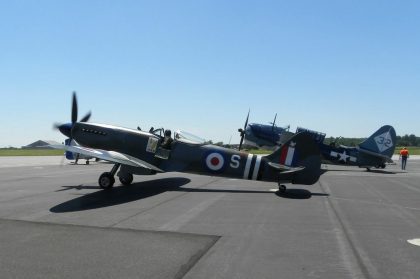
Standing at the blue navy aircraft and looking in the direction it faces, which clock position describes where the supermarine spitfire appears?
The supermarine spitfire is roughly at 10 o'clock from the blue navy aircraft.

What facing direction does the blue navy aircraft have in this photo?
to the viewer's left
